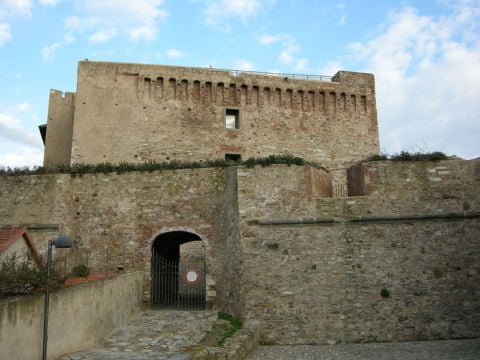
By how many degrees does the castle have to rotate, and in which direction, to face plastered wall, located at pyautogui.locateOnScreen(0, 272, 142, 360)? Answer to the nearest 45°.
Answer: approximately 45° to its right

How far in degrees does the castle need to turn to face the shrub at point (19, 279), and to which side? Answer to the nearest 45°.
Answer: approximately 45° to its right

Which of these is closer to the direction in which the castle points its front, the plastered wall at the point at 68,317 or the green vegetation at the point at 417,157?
the plastered wall

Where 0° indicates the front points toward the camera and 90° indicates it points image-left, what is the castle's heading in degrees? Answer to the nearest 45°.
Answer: approximately 0°
